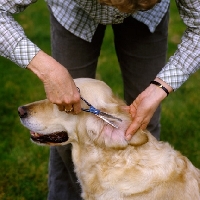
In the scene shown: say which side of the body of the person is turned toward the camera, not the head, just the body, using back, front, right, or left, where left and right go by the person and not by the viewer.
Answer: front

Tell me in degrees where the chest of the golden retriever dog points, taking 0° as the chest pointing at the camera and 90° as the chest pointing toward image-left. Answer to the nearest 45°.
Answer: approximately 90°

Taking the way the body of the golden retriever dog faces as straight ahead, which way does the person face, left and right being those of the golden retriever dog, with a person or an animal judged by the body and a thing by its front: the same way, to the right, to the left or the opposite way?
to the left
